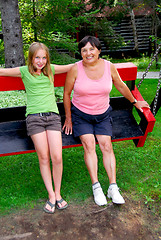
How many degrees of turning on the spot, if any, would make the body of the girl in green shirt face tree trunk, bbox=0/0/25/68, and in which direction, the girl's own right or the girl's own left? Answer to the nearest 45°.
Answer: approximately 180°

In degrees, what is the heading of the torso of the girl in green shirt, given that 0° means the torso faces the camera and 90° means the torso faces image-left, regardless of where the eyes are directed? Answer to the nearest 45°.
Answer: approximately 0°

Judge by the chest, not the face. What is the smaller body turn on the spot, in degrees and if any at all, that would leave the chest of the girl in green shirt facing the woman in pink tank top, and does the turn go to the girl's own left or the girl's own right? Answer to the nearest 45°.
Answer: approximately 90° to the girl's own left

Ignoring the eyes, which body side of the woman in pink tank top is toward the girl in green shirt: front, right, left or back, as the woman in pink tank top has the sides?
right

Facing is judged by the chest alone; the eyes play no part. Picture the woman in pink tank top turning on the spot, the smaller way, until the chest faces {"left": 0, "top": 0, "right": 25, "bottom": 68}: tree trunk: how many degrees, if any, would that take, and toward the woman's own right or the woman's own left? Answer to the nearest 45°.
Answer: approximately 135° to the woman's own right

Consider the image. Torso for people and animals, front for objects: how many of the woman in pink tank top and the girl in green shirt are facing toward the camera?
2

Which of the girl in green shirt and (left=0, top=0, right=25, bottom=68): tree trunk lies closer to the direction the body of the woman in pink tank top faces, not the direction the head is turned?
the girl in green shirt
